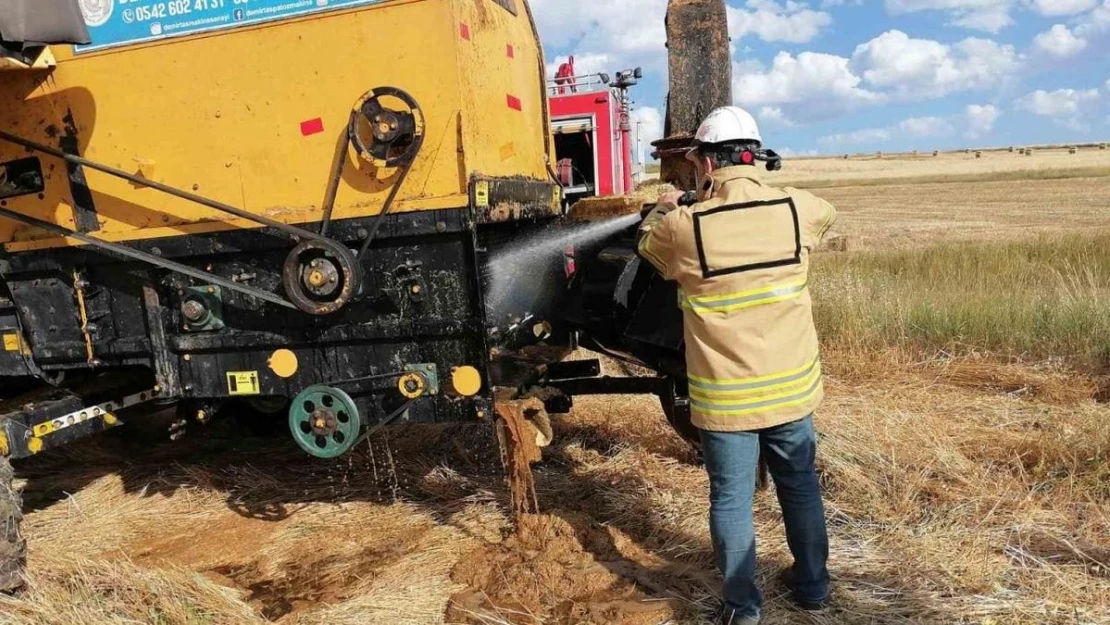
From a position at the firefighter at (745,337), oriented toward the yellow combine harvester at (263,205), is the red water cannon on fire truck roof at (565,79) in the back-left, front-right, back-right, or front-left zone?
front-right

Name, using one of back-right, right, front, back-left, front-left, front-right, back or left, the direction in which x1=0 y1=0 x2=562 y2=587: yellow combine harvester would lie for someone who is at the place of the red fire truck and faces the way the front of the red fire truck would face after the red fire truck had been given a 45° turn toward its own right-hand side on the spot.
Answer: back

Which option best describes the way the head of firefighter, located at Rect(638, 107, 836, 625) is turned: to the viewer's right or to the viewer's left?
to the viewer's left

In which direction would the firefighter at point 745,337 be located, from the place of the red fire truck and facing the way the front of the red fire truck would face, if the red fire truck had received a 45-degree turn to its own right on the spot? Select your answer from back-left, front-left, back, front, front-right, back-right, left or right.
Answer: back

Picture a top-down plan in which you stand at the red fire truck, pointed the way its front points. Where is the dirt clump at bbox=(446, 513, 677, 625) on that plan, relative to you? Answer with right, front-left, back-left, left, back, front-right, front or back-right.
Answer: back-left

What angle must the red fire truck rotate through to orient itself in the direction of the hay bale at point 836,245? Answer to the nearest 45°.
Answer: approximately 135° to its right

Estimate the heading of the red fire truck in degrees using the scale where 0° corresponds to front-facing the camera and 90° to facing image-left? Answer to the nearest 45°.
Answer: approximately 135°
